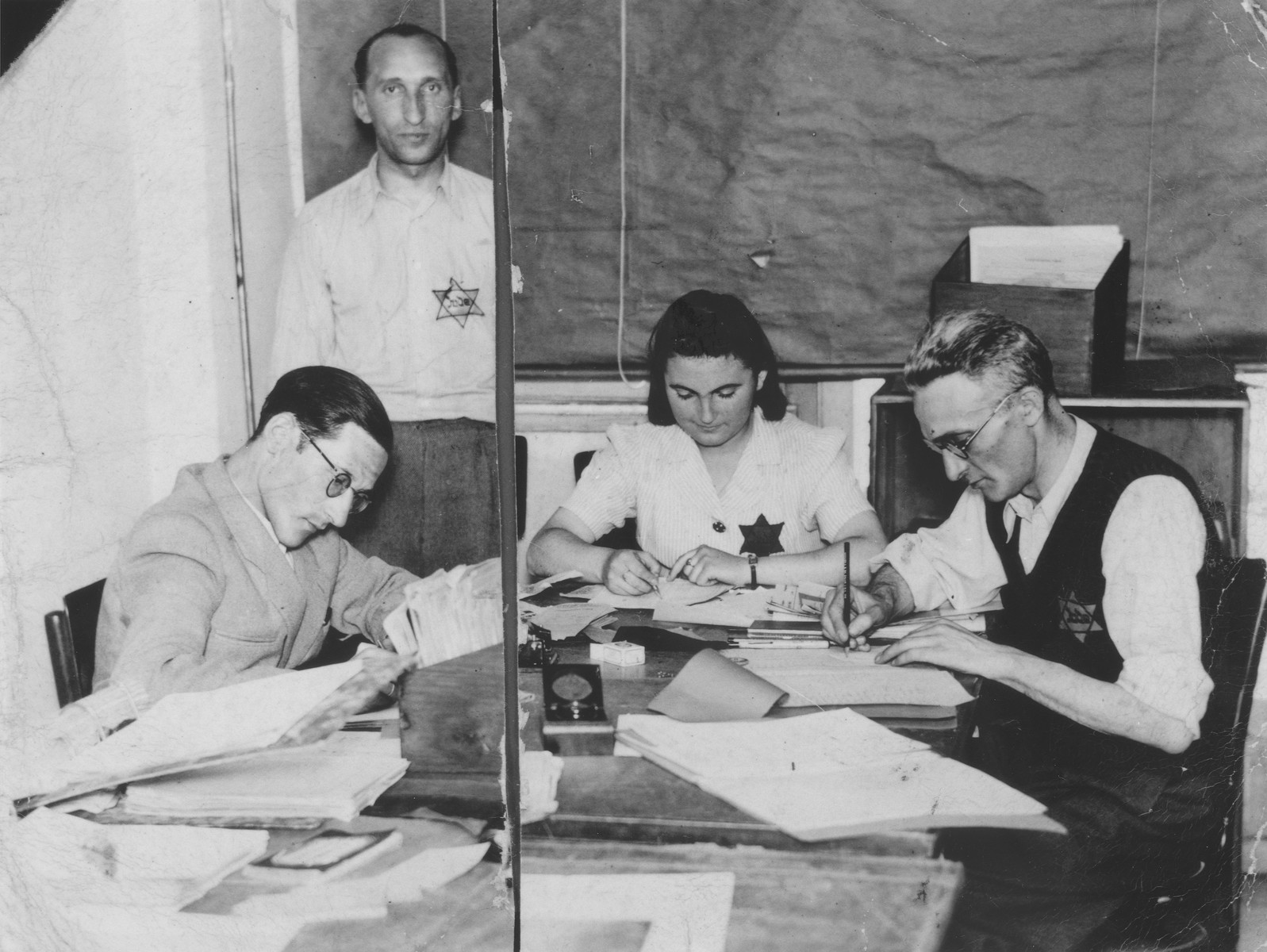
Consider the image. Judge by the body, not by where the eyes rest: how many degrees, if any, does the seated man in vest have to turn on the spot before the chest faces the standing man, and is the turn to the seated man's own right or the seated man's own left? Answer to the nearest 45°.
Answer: approximately 45° to the seated man's own right

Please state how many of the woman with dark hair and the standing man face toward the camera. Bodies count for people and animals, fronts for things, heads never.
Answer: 2

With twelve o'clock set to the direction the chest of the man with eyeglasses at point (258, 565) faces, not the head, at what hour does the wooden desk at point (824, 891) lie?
The wooden desk is roughly at 12 o'clock from the man with eyeglasses.

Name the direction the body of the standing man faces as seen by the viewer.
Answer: toward the camera

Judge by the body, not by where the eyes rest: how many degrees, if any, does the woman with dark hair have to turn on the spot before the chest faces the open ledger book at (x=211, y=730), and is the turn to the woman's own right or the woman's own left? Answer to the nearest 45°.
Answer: approximately 45° to the woman's own right

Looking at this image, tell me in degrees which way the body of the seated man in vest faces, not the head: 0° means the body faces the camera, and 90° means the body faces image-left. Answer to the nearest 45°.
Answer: approximately 45°

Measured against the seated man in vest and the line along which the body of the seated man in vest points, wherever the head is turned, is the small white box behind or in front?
in front

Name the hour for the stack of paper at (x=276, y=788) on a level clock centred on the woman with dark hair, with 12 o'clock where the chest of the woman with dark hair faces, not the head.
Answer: The stack of paper is roughly at 2 o'clock from the woman with dark hair.

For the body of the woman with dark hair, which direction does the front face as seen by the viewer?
toward the camera

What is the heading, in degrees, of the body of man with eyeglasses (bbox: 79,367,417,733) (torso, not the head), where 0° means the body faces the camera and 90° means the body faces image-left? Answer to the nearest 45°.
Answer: approximately 315°

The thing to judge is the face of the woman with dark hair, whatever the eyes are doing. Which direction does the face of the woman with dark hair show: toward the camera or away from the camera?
toward the camera

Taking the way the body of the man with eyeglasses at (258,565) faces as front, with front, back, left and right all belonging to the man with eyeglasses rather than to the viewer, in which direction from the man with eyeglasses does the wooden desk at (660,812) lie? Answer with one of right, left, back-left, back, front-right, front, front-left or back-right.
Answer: front

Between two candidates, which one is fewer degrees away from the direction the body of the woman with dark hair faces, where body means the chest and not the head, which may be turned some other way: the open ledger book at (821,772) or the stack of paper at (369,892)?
the open ledger book
